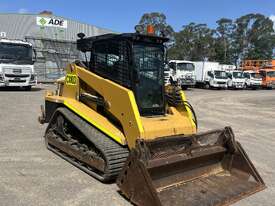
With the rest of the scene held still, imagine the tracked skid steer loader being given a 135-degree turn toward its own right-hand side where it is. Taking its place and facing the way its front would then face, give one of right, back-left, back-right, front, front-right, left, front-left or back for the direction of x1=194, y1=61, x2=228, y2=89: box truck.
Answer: right

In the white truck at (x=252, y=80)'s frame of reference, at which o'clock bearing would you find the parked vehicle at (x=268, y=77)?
The parked vehicle is roughly at 9 o'clock from the white truck.

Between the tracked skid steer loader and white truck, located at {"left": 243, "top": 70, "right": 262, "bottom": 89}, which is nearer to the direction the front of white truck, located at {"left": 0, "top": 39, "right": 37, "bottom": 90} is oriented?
the tracked skid steer loader

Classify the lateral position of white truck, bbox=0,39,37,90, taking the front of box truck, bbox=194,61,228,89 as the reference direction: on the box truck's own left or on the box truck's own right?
on the box truck's own right

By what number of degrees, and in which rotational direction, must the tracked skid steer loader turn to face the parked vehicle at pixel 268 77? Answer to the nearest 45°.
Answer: approximately 135° to its left

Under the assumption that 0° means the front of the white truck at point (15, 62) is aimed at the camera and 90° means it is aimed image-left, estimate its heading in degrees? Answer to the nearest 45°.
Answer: approximately 0°

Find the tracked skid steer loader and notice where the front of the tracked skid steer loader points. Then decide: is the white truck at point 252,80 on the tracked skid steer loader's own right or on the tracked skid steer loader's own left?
on the tracked skid steer loader's own left

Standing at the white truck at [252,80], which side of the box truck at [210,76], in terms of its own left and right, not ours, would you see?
left

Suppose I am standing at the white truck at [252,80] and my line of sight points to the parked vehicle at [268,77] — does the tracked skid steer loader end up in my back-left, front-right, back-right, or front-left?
back-right
